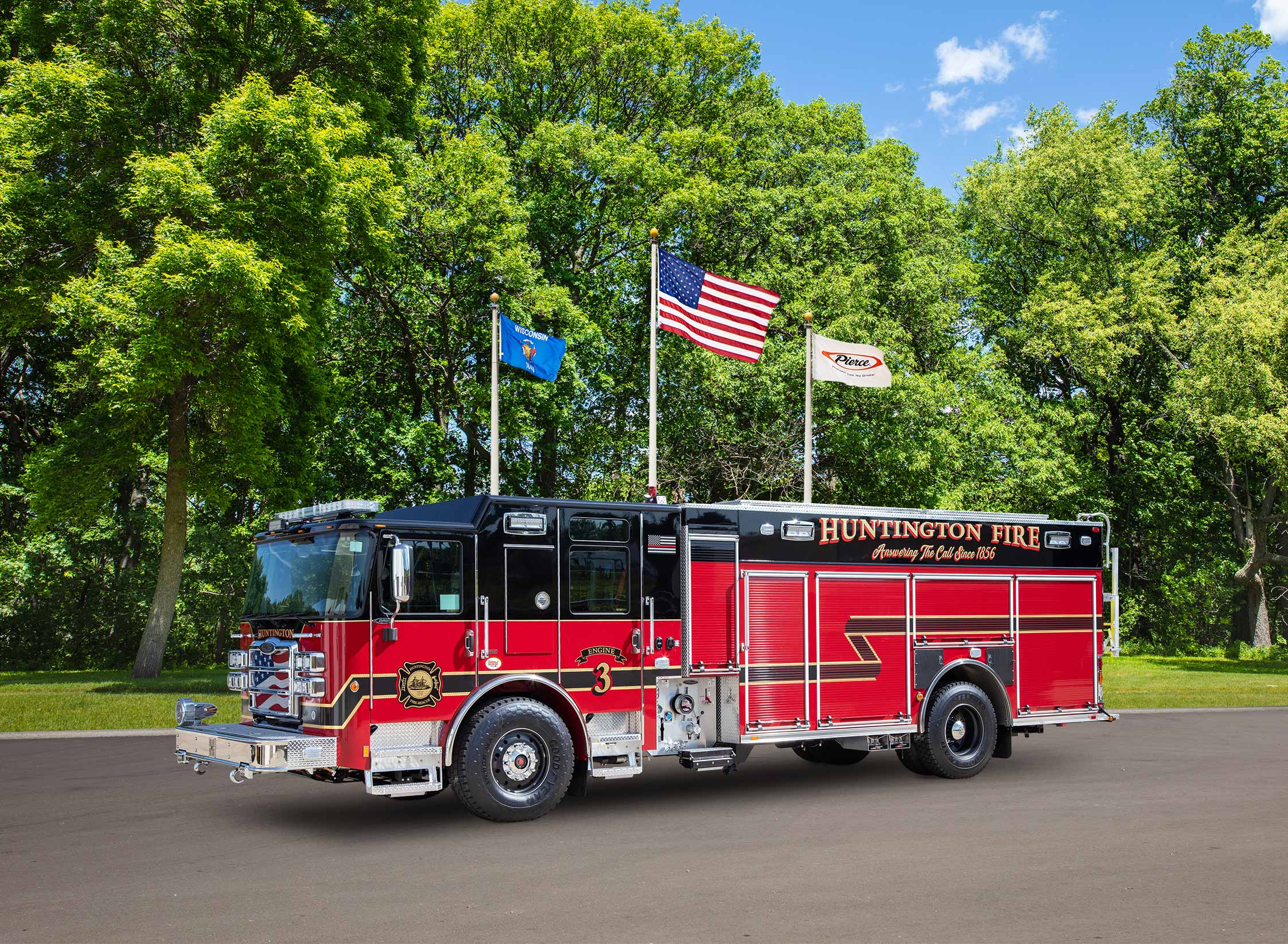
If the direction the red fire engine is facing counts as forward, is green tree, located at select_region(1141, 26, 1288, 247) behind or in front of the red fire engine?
behind

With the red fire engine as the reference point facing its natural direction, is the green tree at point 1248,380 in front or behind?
behind

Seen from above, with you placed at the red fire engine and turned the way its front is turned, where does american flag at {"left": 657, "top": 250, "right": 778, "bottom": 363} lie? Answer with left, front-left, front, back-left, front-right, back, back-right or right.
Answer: back-right

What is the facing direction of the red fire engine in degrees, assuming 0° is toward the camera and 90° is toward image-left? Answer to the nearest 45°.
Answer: approximately 45°

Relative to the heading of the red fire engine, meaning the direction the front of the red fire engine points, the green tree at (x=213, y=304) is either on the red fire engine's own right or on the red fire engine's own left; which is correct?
on the red fire engine's own right
